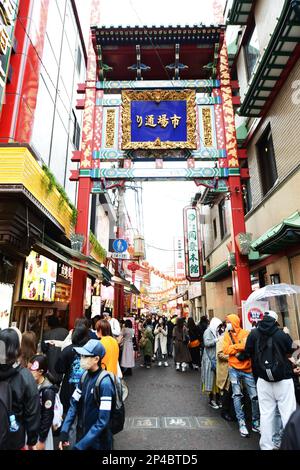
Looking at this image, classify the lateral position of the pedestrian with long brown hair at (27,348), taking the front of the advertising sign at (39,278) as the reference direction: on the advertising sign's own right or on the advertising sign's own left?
on the advertising sign's own right

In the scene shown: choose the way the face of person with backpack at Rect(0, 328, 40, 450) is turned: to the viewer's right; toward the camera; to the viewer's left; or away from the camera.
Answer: away from the camera

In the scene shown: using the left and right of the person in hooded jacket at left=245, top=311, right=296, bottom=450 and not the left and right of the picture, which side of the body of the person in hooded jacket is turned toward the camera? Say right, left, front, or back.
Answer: back

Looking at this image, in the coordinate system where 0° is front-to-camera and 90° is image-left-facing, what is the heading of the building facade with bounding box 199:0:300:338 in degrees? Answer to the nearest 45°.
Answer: approximately 90°

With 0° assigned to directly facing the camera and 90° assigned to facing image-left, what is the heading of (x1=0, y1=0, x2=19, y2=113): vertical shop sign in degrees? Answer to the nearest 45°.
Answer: approximately 315°

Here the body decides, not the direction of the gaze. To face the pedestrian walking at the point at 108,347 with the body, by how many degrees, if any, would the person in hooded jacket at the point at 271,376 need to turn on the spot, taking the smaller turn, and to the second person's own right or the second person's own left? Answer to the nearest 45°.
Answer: approximately 90° to the second person's own left

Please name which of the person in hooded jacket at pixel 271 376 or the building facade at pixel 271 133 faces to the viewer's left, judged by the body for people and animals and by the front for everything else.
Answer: the building facade
